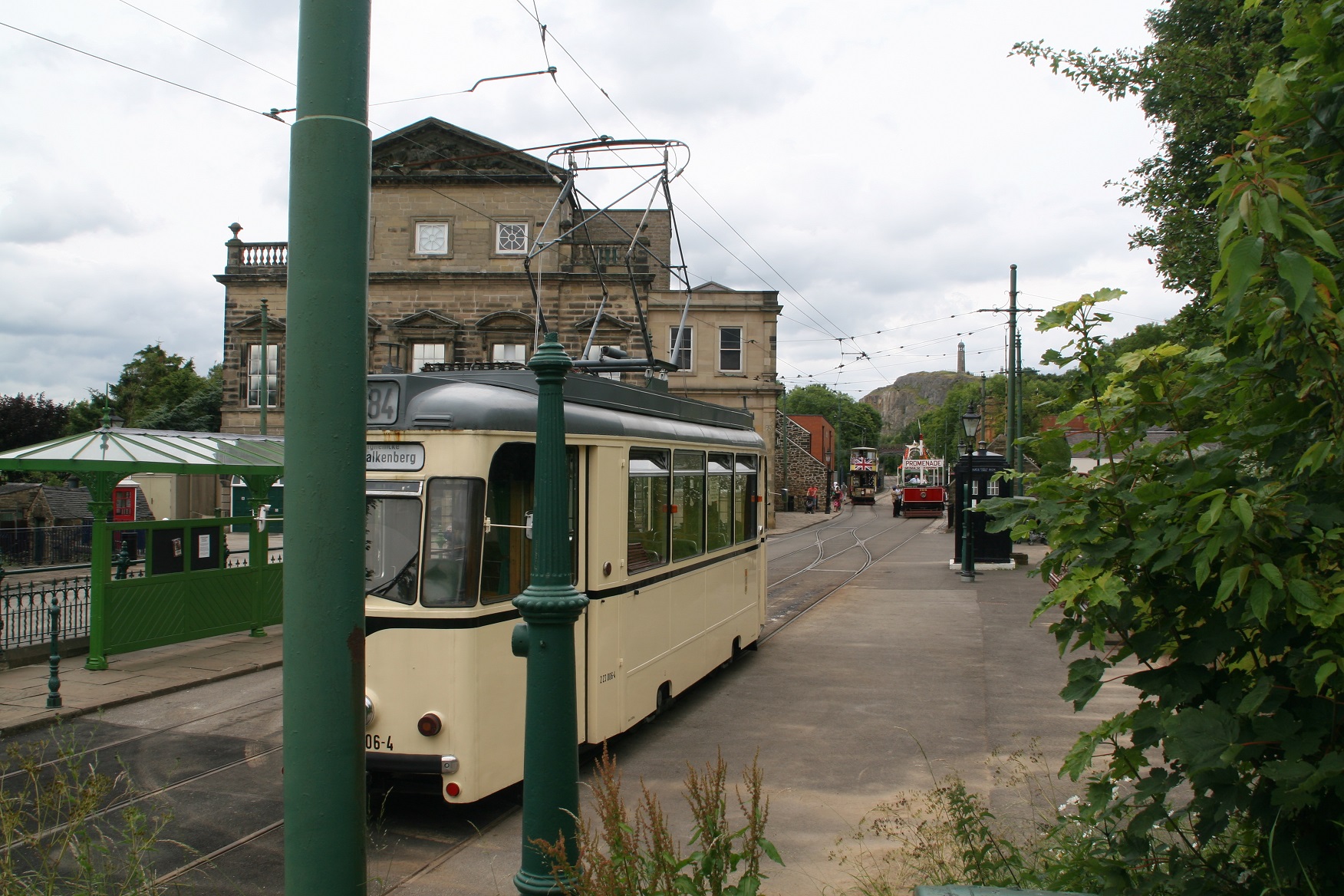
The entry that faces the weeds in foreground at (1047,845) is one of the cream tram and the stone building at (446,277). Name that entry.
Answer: the stone building

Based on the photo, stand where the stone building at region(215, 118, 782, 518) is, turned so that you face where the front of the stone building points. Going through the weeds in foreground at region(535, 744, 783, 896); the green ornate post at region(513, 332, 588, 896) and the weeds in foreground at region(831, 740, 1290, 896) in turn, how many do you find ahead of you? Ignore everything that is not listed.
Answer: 3

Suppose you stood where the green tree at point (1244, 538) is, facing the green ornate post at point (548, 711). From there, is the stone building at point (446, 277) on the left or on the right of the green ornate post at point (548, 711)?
right

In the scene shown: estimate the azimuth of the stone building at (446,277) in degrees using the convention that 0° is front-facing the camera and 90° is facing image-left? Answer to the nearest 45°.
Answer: approximately 0°

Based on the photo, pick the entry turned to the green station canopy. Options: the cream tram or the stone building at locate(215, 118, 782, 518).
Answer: the stone building

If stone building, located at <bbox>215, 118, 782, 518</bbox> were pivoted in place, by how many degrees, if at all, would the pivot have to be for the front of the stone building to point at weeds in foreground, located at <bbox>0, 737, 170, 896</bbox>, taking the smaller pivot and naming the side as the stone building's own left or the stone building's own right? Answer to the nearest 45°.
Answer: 0° — it already faces it

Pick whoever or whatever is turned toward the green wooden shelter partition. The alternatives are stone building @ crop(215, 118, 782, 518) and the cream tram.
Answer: the stone building
